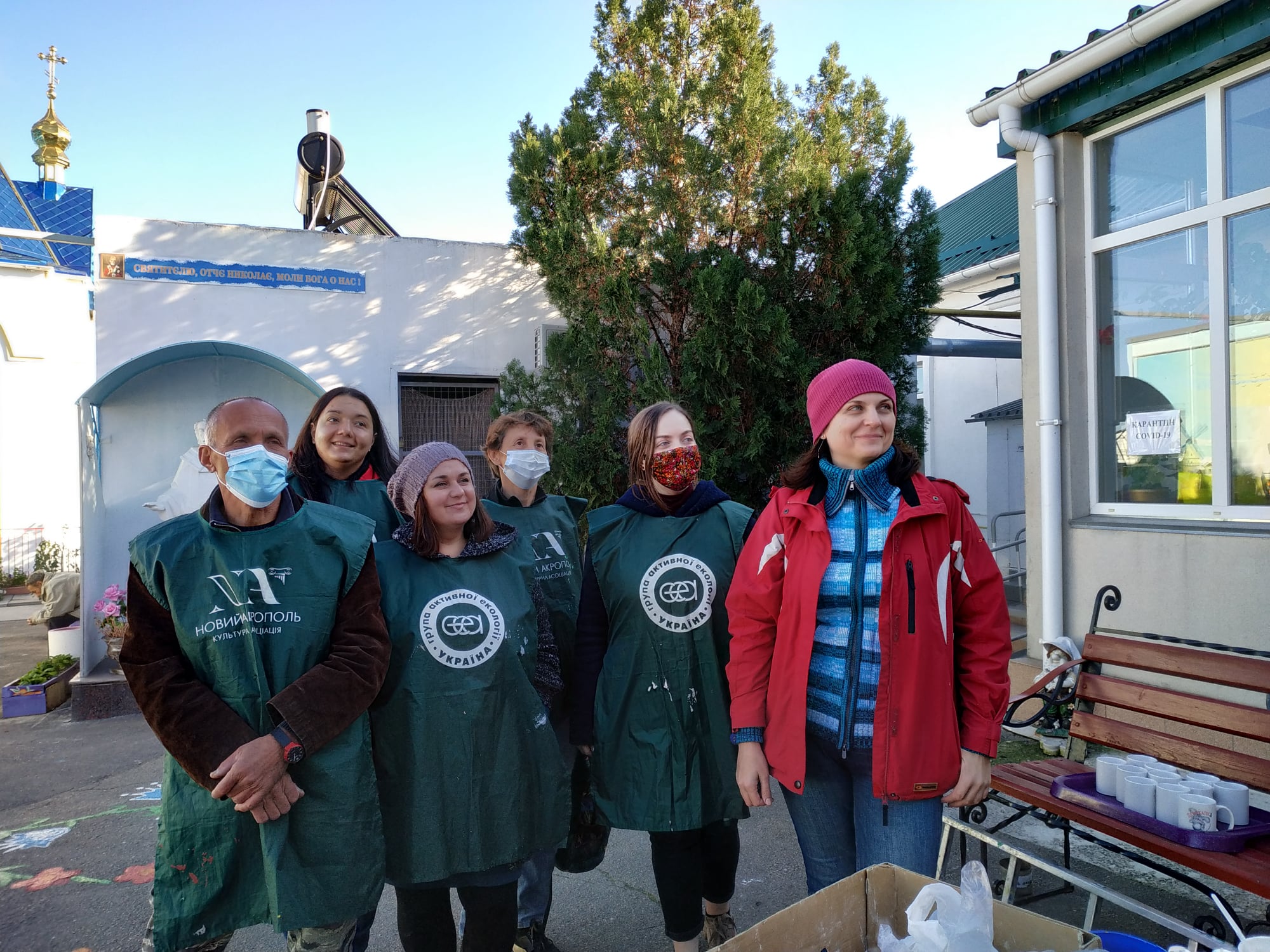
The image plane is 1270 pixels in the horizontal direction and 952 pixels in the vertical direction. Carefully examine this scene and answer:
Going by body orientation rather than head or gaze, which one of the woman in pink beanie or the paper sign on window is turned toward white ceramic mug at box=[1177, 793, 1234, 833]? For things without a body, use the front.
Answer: the paper sign on window

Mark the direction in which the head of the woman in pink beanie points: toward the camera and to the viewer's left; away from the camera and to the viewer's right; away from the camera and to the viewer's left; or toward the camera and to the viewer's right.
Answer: toward the camera and to the viewer's right

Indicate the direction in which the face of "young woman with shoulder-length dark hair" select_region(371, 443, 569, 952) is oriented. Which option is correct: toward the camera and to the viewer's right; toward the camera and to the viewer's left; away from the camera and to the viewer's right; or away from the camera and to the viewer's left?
toward the camera and to the viewer's right

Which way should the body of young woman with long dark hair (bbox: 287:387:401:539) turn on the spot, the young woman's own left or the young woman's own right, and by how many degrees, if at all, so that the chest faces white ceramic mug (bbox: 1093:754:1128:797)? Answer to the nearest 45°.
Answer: approximately 45° to the young woman's own left

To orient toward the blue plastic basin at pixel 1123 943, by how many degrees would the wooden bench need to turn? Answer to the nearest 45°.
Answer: approximately 45° to its left

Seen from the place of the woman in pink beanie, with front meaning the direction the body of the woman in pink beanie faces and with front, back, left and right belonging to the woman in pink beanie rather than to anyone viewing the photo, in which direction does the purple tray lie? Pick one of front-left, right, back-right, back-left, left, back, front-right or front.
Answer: back-left

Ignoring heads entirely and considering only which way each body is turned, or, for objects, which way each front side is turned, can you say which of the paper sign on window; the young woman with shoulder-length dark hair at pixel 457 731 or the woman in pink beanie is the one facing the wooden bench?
the paper sign on window

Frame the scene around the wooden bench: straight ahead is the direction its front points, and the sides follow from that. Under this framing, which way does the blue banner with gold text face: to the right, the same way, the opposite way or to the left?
to the left

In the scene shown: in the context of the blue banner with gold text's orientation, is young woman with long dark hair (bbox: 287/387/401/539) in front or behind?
in front

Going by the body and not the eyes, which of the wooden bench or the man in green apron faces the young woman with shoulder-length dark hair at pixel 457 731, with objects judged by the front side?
the wooden bench
